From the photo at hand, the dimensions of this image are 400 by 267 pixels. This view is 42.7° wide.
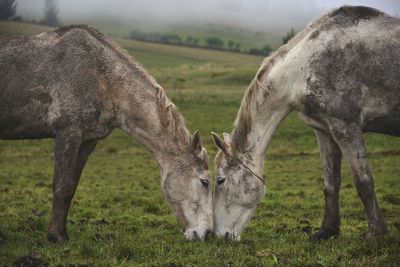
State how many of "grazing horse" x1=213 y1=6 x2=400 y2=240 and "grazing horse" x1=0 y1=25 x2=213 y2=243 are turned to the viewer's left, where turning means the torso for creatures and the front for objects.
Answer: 1

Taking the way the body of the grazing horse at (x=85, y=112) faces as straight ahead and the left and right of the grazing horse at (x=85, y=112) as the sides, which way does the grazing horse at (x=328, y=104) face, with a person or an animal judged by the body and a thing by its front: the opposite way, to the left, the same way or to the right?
the opposite way

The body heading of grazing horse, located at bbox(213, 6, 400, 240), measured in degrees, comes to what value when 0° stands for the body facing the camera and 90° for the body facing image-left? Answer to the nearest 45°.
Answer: approximately 90°

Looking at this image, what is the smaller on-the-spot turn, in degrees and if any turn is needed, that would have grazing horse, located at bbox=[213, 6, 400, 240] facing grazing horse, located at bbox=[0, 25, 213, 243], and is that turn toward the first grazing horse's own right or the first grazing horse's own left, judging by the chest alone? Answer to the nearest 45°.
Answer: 0° — it already faces it

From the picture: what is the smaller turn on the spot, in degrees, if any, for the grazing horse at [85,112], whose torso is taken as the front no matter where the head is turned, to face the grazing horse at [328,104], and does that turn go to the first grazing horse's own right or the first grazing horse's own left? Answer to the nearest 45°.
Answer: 0° — it already faces it

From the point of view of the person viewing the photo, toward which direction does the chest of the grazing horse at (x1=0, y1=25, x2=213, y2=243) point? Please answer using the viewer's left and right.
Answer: facing to the right of the viewer
